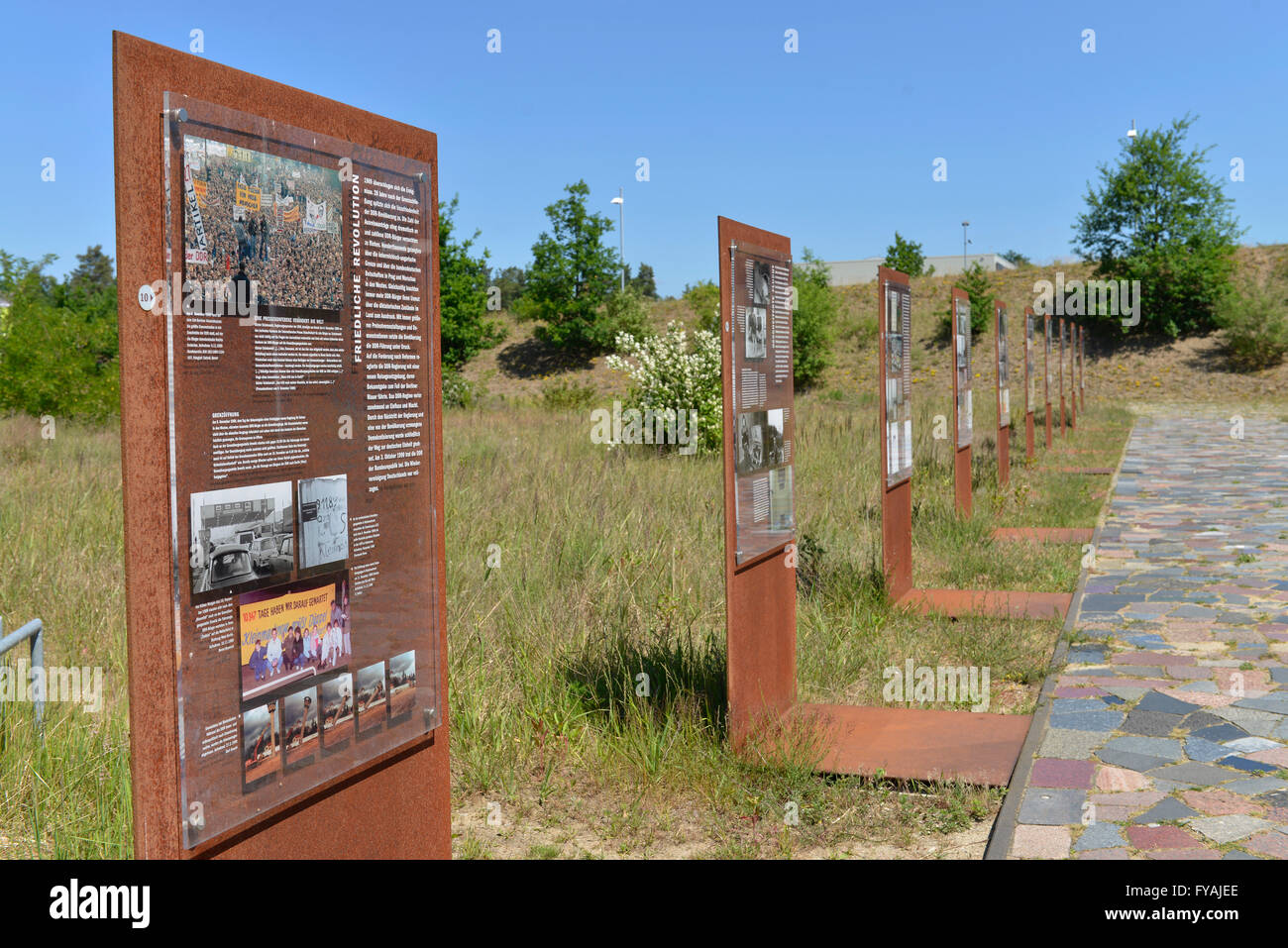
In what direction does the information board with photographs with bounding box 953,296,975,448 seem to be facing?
to the viewer's right

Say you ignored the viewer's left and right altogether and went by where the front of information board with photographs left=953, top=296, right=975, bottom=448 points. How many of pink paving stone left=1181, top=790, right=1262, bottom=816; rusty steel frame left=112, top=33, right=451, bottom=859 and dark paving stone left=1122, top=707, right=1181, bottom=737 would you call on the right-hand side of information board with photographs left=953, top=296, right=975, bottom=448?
3

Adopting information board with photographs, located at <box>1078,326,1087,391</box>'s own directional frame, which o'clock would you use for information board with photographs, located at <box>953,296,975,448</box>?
information board with photographs, located at <box>953,296,975,448</box> is roughly at 3 o'clock from information board with photographs, located at <box>1078,326,1087,391</box>.

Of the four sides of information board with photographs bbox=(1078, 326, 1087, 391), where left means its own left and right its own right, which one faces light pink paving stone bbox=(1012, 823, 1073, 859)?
right

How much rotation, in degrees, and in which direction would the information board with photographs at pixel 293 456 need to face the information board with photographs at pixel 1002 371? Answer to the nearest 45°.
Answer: approximately 90° to its left

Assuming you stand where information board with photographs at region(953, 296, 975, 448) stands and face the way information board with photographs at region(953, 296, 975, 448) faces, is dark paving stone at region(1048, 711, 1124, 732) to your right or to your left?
on your right

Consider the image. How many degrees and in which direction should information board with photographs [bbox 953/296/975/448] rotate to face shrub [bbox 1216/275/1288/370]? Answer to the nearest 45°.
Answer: approximately 90° to its left

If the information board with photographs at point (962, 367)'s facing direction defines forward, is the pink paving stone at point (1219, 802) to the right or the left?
on its right

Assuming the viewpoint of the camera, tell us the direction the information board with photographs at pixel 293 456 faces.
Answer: facing the viewer and to the right of the viewer

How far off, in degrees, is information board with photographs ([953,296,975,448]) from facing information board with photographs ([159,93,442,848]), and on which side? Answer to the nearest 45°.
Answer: approximately 90° to its right

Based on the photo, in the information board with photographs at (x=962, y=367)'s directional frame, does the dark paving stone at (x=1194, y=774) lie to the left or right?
on its right

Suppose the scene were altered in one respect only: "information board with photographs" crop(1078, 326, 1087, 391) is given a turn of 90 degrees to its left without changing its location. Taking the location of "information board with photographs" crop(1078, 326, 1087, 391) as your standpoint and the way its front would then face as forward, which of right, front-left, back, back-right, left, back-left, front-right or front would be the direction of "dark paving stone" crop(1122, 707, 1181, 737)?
back

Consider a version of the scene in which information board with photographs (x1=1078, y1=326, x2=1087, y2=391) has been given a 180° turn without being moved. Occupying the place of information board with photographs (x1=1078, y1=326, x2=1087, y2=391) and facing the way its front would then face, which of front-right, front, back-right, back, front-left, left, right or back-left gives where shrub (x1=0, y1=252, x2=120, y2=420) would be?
front-left
